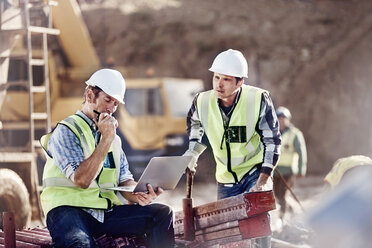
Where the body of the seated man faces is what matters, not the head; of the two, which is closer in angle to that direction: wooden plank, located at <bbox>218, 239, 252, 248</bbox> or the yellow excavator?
the wooden plank

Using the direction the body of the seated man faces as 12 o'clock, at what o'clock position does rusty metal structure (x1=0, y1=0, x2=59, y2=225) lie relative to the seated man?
The rusty metal structure is roughly at 7 o'clock from the seated man.

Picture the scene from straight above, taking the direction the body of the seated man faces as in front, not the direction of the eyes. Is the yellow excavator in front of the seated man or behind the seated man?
behind

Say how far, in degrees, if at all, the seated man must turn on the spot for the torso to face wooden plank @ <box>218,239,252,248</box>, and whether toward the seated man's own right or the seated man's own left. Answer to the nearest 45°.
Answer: approximately 45° to the seated man's own left

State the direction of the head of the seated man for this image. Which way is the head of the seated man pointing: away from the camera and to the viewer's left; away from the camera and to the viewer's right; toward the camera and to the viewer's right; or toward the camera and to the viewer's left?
toward the camera and to the viewer's right

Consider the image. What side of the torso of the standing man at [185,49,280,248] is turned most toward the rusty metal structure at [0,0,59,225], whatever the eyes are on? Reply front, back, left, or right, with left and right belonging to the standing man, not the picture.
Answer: right

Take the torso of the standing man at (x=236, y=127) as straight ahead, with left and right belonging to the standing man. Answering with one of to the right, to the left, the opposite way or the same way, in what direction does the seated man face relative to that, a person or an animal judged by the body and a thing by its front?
to the left

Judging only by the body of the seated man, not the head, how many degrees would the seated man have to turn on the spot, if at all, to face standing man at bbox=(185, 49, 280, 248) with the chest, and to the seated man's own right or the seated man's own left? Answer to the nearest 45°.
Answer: approximately 90° to the seated man's own left

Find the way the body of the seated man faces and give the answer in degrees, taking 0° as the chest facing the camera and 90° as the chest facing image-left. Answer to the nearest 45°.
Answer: approximately 315°

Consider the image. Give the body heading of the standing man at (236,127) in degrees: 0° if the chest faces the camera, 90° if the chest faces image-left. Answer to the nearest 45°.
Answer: approximately 45°

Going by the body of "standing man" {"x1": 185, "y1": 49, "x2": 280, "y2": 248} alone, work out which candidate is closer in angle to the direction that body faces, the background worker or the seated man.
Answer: the seated man

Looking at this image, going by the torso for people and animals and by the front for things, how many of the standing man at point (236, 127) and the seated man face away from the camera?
0

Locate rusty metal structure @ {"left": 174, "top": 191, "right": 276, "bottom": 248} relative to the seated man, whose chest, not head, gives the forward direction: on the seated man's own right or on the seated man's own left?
on the seated man's own left
